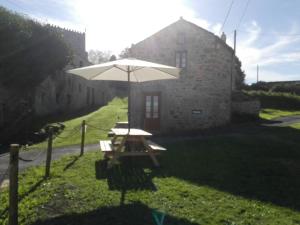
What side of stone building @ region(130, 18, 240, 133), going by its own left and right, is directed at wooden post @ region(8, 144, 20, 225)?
front

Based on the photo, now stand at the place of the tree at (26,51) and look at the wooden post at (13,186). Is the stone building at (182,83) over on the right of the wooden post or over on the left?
left

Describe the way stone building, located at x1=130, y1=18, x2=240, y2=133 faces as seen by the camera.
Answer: facing the viewer

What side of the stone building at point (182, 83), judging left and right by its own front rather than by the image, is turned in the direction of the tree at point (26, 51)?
right

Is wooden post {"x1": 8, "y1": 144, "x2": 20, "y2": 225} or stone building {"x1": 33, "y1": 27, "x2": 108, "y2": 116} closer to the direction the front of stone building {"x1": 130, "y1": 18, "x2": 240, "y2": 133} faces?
the wooden post

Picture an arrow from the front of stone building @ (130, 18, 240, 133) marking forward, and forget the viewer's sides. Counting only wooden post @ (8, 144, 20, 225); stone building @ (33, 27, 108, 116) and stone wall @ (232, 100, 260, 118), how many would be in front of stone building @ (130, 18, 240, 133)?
1

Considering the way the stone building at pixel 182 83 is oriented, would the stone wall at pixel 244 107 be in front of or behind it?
behind

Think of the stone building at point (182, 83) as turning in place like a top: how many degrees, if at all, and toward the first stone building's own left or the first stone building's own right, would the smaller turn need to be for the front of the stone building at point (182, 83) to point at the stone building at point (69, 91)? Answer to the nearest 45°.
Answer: approximately 135° to the first stone building's own right
